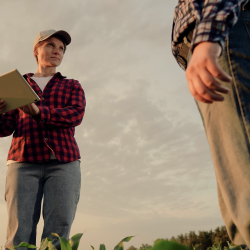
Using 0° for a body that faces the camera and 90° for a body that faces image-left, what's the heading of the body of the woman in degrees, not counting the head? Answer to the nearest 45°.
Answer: approximately 0°

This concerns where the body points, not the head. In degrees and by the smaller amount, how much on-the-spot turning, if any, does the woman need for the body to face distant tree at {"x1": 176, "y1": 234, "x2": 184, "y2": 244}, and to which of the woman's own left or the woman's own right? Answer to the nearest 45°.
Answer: approximately 135° to the woman's own left

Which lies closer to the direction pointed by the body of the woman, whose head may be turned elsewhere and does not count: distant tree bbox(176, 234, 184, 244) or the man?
the man

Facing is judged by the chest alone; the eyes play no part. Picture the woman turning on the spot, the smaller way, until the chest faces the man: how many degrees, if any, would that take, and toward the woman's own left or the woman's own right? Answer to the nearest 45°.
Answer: approximately 45° to the woman's own left

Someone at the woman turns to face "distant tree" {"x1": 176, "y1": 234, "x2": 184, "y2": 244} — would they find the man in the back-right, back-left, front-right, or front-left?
back-right

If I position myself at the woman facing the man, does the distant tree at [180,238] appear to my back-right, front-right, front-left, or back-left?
back-left
